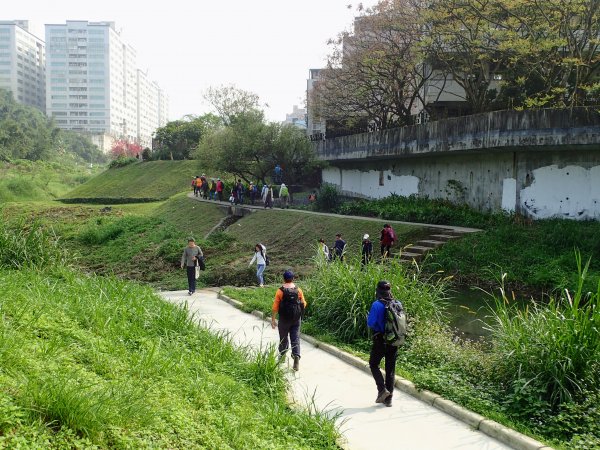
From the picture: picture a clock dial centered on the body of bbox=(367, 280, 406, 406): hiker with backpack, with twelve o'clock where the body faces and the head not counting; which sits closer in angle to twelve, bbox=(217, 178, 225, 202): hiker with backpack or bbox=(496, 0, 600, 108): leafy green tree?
the hiker with backpack

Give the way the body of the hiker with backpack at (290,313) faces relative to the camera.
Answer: away from the camera

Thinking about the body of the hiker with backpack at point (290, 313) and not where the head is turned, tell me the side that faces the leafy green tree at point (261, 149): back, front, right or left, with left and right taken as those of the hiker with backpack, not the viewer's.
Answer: front

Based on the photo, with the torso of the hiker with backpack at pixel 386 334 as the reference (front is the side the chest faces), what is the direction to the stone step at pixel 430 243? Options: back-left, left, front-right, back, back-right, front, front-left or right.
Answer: front-right

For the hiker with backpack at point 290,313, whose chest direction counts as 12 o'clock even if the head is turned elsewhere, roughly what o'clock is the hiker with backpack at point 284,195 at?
the hiker with backpack at point 284,195 is roughly at 12 o'clock from the hiker with backpack at point 290,313.

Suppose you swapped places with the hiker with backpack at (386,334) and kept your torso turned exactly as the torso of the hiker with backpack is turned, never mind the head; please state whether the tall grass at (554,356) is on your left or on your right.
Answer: on your right

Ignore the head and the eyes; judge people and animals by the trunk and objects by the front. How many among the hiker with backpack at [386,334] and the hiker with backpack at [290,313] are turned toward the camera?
0

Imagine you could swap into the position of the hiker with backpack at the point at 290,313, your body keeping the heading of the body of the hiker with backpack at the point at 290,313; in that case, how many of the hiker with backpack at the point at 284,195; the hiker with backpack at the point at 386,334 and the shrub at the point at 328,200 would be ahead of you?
2

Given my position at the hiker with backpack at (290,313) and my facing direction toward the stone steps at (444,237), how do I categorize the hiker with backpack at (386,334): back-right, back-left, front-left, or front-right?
back-right

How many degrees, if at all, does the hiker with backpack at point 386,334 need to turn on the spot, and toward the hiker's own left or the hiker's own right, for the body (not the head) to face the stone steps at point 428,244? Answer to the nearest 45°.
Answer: approximately 45° to the hiker's own right

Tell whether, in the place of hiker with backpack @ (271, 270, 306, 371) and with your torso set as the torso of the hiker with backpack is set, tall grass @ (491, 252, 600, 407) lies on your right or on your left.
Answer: on your right

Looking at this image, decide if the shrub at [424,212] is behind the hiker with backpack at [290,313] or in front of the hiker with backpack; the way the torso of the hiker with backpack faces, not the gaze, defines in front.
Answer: in front

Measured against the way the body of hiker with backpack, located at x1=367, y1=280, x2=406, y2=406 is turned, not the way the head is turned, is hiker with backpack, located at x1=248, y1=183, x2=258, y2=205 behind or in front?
in front

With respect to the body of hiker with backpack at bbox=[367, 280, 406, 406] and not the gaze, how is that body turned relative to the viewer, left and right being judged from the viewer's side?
facing away from the viewer and to the left of the viewer

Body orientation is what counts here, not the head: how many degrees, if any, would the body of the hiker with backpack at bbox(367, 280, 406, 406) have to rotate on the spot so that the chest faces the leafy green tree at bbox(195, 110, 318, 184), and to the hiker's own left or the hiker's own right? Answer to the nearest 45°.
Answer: approximately 45° to the hiker's own right
